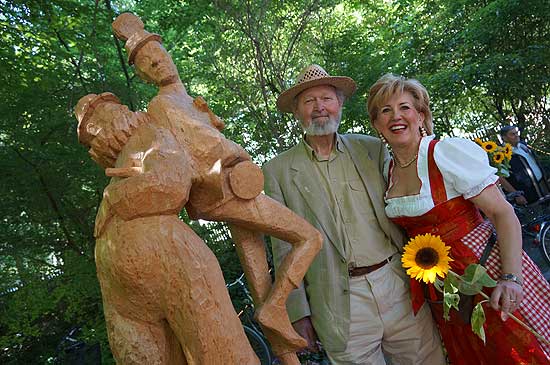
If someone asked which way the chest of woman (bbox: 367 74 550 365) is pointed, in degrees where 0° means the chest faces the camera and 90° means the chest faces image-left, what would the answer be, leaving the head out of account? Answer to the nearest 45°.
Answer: approximately 45°

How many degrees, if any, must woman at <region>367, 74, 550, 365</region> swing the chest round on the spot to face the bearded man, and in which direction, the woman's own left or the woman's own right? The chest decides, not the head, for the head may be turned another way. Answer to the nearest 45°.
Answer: approximately 45° to the woman's own right

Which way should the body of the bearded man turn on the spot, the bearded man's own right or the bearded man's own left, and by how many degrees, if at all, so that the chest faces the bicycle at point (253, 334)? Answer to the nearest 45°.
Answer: approximately 135° to the bearded man's own right

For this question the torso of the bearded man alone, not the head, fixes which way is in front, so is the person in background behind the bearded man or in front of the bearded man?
behind

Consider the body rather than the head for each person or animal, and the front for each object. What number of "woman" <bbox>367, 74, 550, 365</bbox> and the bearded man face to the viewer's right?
0

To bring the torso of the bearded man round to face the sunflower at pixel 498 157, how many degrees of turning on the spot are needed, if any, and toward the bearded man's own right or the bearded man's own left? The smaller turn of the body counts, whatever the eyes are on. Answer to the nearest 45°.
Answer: approximately 90° to the bearded man's own left

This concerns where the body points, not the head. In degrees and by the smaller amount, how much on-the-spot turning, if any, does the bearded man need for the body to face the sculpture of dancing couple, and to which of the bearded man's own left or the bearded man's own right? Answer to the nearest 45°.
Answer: approximately 45° to the bearded man's own right

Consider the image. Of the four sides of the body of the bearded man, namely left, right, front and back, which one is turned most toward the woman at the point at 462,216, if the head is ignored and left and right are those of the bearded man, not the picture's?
left
